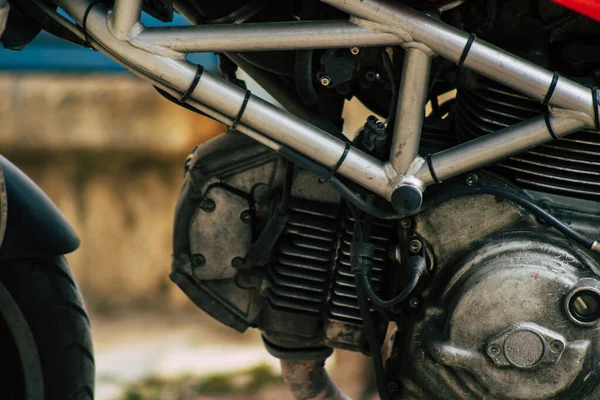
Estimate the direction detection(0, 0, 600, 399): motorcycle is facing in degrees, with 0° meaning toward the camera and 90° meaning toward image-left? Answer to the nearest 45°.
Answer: approximately 90°

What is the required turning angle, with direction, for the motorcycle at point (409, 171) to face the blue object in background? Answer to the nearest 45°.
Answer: approximately 45° to its right
